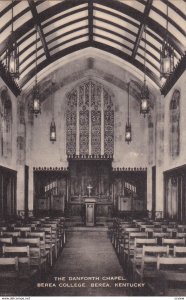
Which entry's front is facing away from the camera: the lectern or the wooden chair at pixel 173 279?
the wooden chair

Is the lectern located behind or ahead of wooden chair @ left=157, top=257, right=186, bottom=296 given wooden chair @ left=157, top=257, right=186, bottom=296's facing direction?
ahead

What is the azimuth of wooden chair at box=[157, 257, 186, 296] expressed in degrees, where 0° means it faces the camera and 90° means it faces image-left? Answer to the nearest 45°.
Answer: approximately 180°

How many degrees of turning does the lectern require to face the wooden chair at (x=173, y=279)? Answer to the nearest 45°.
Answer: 0° — it already faces it

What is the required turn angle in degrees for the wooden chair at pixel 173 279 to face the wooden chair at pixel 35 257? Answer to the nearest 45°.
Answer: approximately 45° to its left

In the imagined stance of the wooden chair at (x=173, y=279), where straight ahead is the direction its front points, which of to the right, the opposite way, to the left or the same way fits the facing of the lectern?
the opposite way

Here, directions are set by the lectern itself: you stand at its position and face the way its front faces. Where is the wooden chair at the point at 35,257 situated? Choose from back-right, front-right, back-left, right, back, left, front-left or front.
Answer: front

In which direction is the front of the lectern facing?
toward the camera

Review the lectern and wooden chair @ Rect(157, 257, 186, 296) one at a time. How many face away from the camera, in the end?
1
